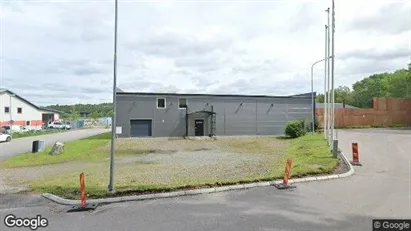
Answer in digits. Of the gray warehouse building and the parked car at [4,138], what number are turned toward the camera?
1

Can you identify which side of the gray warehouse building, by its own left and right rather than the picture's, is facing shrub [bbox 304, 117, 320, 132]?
left

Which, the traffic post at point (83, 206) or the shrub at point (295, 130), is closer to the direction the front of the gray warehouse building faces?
the traffic post

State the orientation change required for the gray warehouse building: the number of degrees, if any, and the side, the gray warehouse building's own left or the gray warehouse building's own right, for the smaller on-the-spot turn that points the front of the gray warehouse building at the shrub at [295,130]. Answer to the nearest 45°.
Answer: approximately 45° to the gray warehouse building's own left

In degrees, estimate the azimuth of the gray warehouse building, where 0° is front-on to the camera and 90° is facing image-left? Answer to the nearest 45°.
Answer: approximately 0°

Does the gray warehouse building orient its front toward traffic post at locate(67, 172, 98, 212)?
yes
